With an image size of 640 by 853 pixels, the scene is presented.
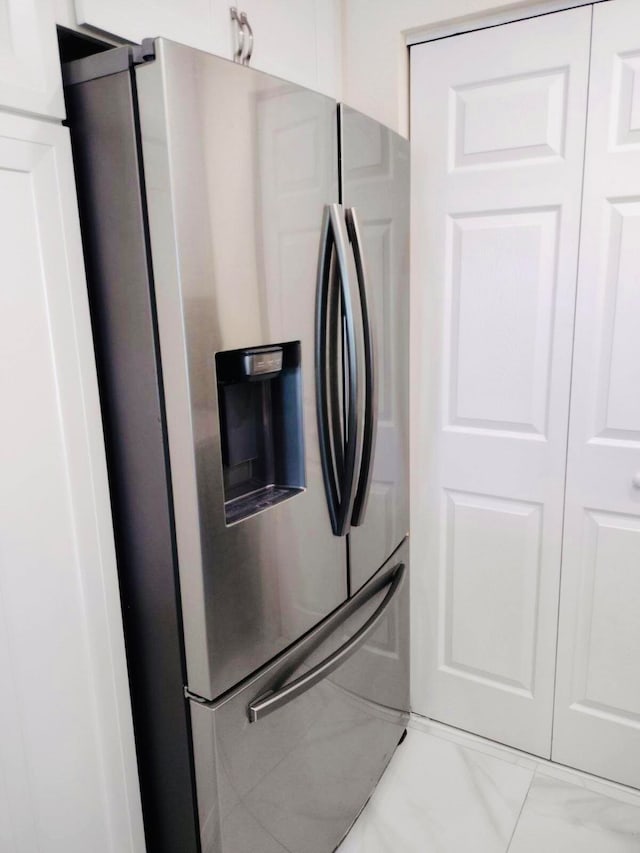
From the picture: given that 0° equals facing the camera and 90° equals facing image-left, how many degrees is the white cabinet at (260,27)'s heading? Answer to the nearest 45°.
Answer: approximately 315°

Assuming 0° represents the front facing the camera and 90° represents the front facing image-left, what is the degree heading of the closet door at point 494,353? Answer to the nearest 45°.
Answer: approximately 45°

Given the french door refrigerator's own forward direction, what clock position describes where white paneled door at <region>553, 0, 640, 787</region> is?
The white paneled door is roughly at 10 o'clock from the french door refrigerator.

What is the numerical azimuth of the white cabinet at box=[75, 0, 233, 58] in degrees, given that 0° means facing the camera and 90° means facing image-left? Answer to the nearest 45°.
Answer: approximately 315°
